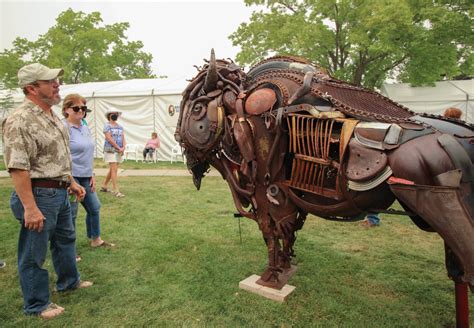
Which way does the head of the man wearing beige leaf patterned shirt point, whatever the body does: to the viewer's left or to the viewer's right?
to the viewer's right

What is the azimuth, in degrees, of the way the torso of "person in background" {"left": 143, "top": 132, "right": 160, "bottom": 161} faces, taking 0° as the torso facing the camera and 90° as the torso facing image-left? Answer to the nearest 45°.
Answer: approximately 45°

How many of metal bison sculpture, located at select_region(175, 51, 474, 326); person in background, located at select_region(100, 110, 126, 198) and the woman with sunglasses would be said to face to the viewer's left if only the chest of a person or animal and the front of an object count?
1

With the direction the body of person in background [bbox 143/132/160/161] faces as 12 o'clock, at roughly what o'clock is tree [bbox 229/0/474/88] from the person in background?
The tree is roughly at 8 o'clock from the person in background.

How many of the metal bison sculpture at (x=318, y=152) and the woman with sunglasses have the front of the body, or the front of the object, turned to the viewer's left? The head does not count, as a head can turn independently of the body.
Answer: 1

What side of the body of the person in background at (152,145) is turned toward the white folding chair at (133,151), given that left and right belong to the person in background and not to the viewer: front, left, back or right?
right

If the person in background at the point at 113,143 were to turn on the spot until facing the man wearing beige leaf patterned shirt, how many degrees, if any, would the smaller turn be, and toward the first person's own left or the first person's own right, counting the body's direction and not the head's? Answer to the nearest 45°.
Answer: approximately 45° to the first person's own right

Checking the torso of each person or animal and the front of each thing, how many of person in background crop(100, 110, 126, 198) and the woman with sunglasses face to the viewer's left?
0

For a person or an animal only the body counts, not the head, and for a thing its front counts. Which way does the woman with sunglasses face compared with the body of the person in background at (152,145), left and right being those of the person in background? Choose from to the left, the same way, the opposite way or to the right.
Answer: to the left

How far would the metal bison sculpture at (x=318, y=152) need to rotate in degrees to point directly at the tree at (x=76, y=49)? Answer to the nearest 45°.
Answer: approximately 45° to its right

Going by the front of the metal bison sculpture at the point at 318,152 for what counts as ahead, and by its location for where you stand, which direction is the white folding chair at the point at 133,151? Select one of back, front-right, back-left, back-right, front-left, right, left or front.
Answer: front-right

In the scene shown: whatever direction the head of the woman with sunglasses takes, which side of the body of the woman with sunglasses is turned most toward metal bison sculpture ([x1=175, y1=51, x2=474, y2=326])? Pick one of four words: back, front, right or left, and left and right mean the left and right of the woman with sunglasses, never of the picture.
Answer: front

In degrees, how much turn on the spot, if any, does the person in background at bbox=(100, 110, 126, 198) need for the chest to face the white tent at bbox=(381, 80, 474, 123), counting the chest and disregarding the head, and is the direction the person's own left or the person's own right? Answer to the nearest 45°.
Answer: approximately 45° to the person's own left

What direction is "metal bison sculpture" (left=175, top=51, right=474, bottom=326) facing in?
to the viewer's left
